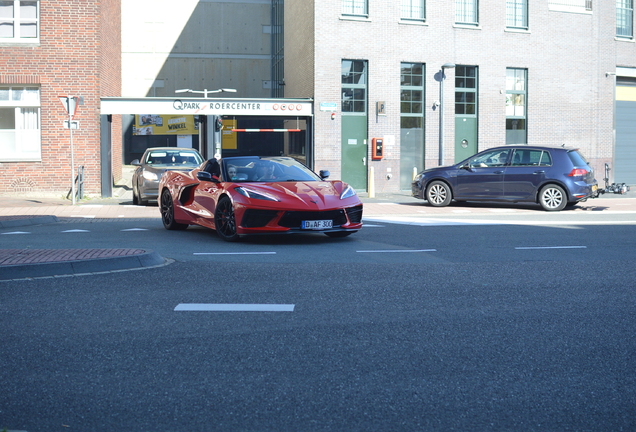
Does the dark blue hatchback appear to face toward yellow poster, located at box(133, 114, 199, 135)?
yes

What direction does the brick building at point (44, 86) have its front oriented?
toward the camera

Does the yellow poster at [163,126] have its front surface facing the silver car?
yes

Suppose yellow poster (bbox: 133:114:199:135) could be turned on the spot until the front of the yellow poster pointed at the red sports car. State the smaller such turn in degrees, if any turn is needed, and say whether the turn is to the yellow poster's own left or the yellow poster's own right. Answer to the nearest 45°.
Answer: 0° — it already faces it

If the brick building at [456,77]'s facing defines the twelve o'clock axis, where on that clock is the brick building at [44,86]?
the brick building at [44,86] is roughly at 2 o'clock from the brick building at [456,77].

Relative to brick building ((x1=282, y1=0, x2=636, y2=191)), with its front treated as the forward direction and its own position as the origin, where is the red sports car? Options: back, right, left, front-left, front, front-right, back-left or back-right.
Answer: front

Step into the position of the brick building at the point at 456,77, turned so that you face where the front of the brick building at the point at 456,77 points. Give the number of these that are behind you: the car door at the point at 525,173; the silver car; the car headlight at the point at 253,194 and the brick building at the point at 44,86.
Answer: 0

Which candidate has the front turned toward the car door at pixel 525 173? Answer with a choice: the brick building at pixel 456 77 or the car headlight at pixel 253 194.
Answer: the brick building

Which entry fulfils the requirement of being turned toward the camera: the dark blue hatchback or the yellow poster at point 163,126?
the yellow poster

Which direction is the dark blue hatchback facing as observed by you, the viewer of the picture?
facing to the left of the viewer

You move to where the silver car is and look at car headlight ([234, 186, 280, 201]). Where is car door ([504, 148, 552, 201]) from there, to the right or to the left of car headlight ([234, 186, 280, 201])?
left

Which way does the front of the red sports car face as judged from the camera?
facing the viewer and to the right of the viewer

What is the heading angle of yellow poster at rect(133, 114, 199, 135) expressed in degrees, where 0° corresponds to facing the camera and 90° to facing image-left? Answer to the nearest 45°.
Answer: approximately 0°

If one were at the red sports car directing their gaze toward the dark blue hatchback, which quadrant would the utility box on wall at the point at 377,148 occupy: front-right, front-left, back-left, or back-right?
front-left

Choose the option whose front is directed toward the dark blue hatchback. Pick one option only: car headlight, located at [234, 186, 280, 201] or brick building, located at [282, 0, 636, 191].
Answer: the brick building

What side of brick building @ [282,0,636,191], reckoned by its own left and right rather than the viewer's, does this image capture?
front
